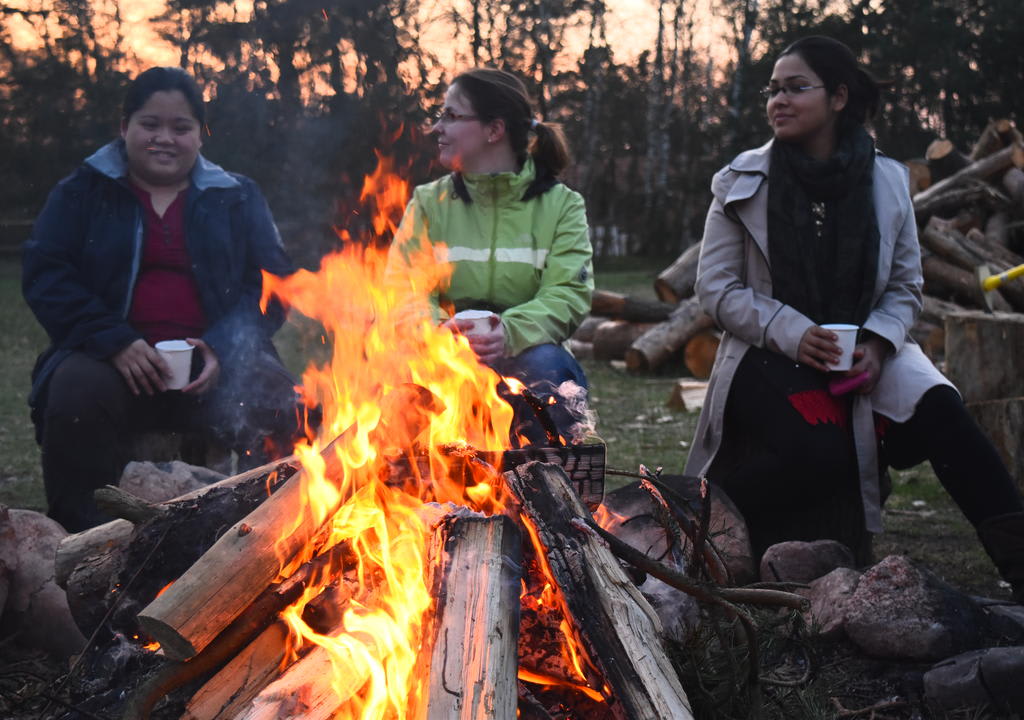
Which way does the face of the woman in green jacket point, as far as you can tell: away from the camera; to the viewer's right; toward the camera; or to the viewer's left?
to the viewer's left

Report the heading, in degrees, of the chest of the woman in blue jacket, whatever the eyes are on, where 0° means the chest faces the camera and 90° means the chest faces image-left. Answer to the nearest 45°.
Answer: approximately 0°

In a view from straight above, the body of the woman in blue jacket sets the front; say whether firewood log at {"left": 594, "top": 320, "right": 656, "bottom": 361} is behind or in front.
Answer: behind

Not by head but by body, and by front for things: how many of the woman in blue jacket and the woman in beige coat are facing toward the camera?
2

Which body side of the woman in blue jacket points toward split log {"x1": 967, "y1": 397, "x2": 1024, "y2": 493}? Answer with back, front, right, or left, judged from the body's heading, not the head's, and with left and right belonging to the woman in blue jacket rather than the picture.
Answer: left

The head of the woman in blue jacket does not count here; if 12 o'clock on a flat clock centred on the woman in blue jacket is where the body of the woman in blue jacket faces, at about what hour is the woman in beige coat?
The woman in beige coat is roughly at 10 o'clock from the woman in blue jacket.

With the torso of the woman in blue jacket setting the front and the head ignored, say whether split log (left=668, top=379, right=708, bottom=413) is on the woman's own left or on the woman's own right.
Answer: on the woman's own left

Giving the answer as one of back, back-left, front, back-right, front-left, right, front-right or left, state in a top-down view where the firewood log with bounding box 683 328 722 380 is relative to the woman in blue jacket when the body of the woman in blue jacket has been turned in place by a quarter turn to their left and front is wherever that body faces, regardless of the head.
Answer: front-left

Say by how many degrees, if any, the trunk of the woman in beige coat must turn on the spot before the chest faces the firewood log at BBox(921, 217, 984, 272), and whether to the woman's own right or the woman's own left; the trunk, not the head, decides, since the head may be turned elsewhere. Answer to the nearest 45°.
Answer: approximately 180°

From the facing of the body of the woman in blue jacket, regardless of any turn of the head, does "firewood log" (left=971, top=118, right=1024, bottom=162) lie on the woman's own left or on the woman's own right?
on the woman's own left

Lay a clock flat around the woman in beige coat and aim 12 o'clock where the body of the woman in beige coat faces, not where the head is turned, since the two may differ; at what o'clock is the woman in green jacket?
The woman in green jacket is roughly at 3 o'clock from the woman in beige coat.

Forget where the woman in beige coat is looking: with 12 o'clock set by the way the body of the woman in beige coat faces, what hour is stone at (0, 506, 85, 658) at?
The stone is roughly at 2 o'clock from the woman in beige coat.
